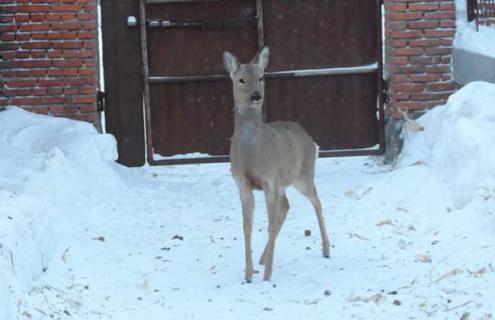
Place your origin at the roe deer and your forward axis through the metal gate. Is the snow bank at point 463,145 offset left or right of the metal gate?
right

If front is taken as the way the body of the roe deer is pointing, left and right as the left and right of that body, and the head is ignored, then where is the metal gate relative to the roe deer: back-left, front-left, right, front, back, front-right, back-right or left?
back-right

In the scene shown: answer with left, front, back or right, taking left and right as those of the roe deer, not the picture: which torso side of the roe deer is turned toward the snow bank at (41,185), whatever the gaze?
right

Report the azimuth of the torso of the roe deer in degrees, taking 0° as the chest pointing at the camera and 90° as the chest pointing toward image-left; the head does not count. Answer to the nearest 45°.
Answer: approximately 45°

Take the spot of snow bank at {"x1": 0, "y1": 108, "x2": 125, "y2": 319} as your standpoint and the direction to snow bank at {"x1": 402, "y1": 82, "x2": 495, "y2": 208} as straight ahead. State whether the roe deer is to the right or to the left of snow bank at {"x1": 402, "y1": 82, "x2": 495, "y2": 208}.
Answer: right

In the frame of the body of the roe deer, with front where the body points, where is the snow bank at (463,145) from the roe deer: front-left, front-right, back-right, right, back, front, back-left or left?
back
